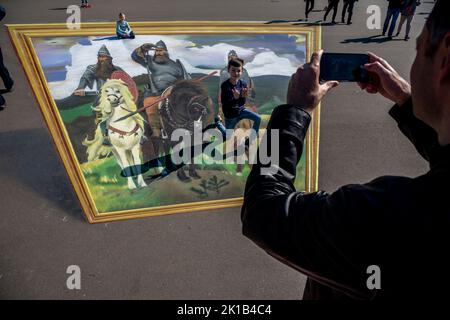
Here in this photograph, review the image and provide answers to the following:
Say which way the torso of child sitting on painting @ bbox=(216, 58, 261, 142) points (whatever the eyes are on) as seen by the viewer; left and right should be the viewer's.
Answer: facing the viewer

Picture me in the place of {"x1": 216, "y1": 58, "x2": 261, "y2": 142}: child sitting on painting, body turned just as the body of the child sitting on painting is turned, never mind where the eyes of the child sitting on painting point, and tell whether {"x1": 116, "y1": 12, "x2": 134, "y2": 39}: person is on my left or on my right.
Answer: on my right

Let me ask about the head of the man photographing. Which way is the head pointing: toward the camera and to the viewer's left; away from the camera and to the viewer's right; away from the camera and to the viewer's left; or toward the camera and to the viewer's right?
away from the camera and to the viewer's left

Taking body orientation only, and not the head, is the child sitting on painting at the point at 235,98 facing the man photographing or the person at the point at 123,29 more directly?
the man photographing

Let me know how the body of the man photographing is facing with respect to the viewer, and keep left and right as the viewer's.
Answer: facing away from the viewer and to the left of the viewer

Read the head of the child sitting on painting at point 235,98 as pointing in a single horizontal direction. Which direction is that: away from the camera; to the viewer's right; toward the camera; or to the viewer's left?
toward the camera

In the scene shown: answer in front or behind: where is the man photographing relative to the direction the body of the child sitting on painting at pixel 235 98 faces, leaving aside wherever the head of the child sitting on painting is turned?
in front

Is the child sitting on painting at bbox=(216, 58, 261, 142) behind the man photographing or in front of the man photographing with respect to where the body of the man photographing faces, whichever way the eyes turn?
in front
